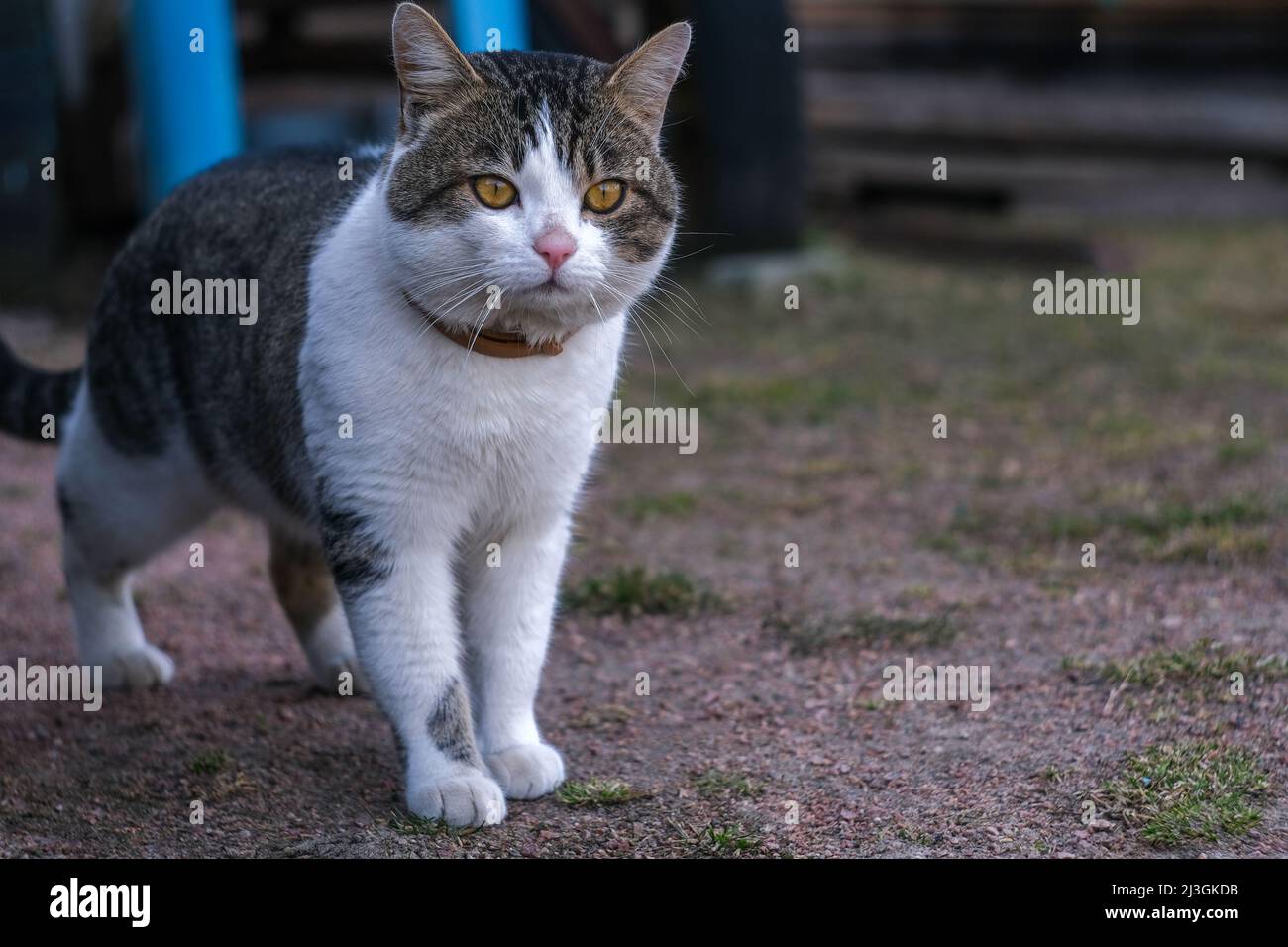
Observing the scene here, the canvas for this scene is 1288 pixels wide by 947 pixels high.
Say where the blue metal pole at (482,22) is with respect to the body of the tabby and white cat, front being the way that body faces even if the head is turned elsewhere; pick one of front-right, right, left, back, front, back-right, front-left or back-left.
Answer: back-left

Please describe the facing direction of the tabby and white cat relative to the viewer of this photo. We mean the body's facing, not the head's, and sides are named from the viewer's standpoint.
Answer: facing the viewer and to the right of the viewer
